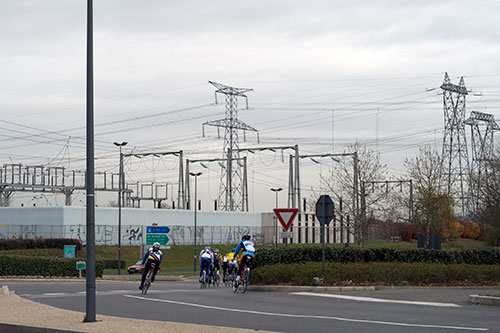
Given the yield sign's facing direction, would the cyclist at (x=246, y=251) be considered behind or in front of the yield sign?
in front

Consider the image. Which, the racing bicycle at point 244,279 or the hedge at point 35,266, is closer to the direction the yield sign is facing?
the racing bicycle

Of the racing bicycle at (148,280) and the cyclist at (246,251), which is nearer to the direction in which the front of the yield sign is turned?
the cyclist

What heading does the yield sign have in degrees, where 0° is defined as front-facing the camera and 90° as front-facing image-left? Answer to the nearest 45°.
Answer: approximately 0°

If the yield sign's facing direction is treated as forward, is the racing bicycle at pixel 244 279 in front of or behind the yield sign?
in front

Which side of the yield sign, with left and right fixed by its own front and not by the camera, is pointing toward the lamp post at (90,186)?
front

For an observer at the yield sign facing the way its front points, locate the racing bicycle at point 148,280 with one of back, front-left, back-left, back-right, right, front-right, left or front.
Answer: front-right

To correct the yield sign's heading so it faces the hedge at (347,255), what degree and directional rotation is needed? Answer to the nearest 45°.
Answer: approximately 90° to its left

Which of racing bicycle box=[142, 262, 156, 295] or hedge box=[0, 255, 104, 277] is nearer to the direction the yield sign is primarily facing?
the racing bicycle

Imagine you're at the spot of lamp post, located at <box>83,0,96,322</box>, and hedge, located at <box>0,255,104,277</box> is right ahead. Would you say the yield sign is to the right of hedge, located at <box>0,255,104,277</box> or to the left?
right

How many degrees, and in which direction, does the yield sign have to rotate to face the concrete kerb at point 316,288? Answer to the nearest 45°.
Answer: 0° — it already faces it
